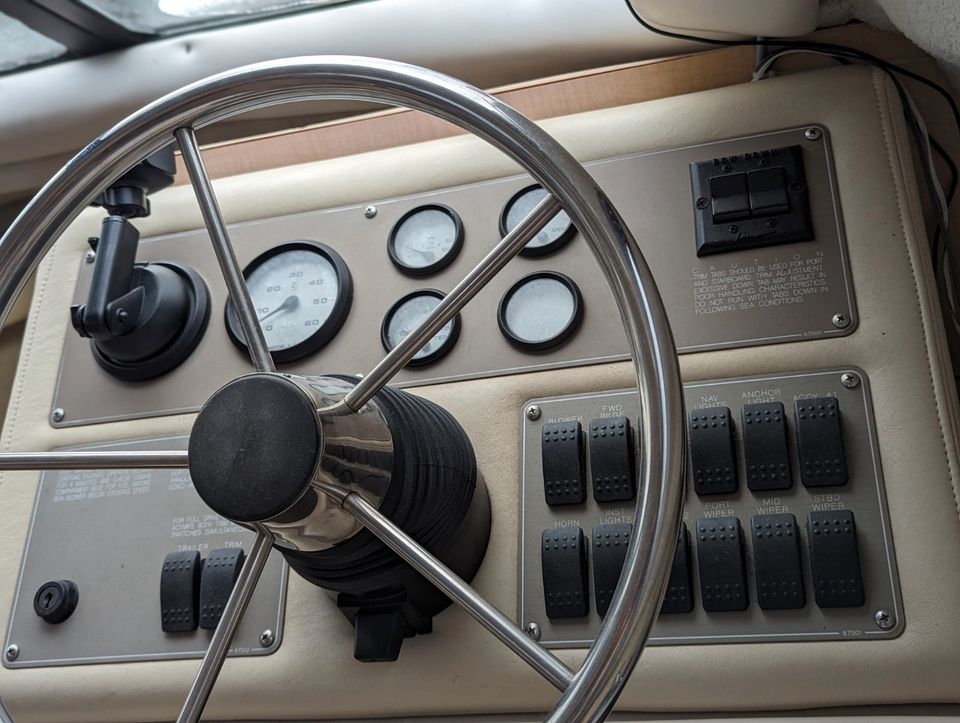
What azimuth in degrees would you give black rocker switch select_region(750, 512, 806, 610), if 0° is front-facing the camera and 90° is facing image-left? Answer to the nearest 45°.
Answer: approximately 0°
